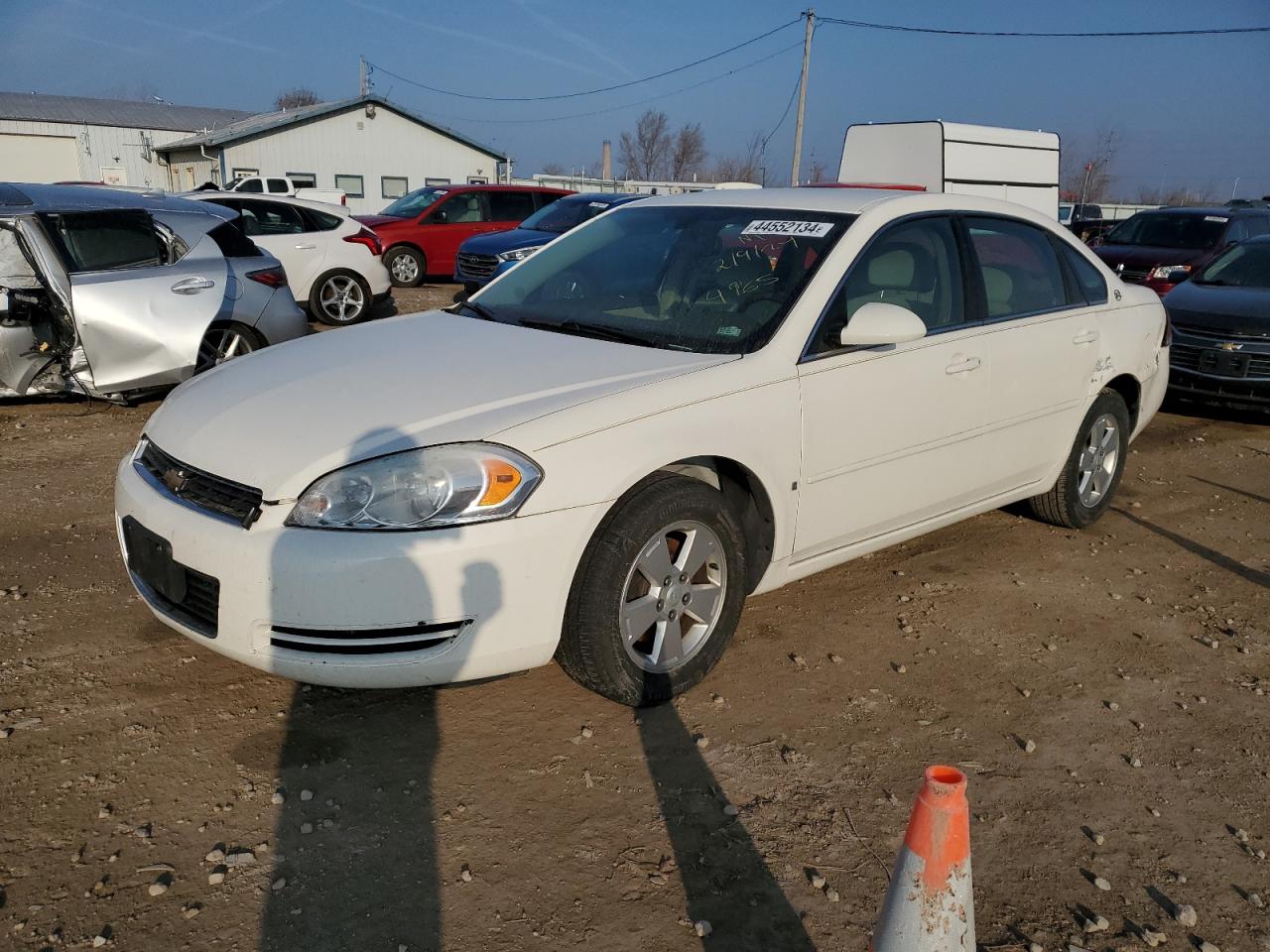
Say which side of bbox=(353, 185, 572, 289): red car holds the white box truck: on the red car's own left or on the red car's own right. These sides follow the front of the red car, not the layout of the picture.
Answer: on the red car's own left

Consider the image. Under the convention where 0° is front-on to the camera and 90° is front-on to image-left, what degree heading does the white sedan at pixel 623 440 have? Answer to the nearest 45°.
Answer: approximately 45°

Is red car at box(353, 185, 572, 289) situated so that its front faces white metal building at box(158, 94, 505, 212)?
no

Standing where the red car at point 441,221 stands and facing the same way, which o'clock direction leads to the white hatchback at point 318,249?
The white hatchback is roughly at 11 o'clock from the red car.

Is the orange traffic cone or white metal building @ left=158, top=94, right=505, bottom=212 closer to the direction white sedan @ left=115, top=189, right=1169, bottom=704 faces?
the orange traffic cone

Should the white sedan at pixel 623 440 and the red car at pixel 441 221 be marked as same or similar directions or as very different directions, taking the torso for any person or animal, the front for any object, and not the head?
same or similar directions

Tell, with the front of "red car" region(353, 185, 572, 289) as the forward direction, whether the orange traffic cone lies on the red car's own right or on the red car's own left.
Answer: on the red car's own left

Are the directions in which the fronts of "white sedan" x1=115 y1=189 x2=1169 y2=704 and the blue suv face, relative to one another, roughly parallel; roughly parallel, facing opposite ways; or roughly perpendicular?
roughly parallel

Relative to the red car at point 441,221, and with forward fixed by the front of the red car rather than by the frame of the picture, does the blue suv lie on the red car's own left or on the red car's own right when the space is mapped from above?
on the red car's own left

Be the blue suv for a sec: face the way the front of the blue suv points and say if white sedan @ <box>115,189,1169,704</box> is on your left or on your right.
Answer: on your left

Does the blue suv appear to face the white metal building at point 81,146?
no

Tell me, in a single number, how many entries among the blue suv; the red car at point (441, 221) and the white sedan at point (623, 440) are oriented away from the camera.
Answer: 0

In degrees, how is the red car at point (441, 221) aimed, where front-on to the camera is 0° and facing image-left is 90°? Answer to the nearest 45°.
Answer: approximately 45°

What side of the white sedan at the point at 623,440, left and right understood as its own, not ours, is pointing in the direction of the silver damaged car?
right

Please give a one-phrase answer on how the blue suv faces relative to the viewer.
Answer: facing the viewer and to the left of the viewer

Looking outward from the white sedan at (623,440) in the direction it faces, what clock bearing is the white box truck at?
The white box truck is roughly at 5 o'clock from the white sedan.
